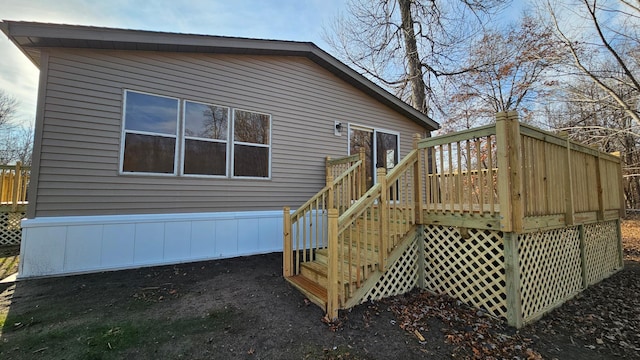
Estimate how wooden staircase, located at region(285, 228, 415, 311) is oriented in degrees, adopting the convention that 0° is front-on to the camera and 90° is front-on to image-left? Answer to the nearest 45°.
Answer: approximately 45°

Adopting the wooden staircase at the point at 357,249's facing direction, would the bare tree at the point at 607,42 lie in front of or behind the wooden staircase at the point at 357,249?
behind

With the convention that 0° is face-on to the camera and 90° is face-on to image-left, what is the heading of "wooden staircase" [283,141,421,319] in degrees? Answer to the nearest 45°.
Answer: approximately 45°

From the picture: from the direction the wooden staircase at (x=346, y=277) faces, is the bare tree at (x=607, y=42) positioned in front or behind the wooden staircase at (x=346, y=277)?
behind

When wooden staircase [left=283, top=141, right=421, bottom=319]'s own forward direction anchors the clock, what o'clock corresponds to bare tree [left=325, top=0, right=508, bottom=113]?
The bare tree is roughly at 5 o'clock from the wooden staircase.

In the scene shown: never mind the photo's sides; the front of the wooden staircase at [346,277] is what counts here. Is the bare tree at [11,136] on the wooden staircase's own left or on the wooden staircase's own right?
on the wooden staircase's own right

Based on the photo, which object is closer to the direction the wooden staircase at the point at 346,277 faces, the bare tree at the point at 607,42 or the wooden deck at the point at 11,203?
the wooden deck

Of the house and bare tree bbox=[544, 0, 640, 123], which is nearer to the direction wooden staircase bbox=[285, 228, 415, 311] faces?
the house

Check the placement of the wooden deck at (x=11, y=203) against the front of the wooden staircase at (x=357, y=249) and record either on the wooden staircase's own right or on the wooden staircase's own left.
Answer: on the wooden staircase's own right

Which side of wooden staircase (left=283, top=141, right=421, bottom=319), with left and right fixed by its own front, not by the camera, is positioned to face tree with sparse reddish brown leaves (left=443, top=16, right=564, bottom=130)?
back
